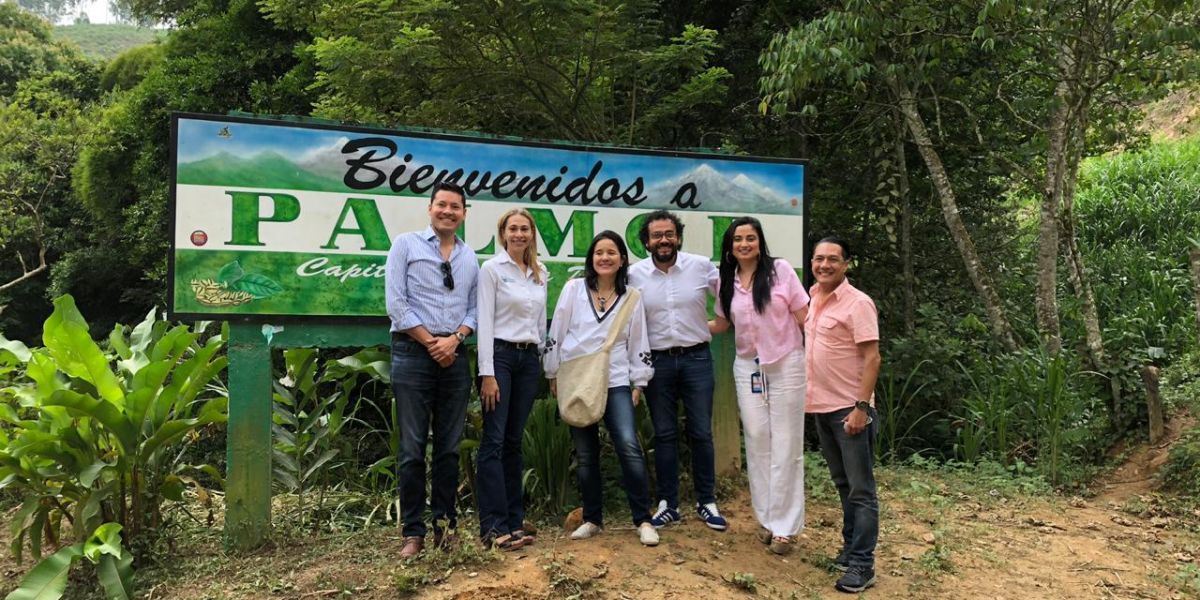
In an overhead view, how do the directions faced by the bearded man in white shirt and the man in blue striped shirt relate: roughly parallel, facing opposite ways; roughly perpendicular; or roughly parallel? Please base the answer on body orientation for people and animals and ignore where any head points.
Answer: roughly parallel

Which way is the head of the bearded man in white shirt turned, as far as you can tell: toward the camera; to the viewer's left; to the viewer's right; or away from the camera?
toward the camera

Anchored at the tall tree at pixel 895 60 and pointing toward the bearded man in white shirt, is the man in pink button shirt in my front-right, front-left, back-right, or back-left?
front-left

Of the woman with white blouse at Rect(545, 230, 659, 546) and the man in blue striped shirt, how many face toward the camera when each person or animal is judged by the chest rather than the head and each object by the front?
2

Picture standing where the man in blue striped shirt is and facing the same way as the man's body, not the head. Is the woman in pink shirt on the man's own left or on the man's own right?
on the man's own left

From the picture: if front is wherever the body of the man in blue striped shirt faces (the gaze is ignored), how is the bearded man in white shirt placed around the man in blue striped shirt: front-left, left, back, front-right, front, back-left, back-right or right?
left

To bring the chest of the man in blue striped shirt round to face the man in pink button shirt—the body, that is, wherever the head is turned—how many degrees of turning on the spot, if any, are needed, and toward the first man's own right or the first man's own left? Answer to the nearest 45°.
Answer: approximately 90° to the first man's own left

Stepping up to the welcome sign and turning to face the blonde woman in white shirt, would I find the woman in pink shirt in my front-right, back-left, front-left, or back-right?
front-left

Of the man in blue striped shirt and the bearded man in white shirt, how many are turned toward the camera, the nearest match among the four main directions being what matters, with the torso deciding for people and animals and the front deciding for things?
2

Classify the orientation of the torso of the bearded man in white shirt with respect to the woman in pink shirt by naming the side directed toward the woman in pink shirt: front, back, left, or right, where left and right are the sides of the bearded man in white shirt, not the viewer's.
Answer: left

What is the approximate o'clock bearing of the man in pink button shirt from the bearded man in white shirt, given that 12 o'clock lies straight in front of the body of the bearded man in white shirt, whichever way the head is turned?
The man in pink button shirt is roughly at 10 o'clock from the bearded man in white shirt.

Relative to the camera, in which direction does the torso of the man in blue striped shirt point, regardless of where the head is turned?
toward the camera

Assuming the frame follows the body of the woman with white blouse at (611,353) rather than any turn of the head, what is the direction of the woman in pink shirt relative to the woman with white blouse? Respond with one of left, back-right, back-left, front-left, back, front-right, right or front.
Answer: left

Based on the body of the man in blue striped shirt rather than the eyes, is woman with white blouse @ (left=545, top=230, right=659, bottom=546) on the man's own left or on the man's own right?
on the man's own left

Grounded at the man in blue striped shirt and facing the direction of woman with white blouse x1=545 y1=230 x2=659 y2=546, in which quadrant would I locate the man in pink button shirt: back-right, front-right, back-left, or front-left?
front-right

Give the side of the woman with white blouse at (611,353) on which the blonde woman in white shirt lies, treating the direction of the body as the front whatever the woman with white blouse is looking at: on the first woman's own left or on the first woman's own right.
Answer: on the first woman's own right

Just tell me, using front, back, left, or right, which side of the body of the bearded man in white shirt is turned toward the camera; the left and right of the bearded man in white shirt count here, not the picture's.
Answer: front

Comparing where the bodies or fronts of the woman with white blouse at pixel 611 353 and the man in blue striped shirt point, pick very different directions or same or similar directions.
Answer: same or similar directions

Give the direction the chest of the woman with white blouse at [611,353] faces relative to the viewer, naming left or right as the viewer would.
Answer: facing the viewer

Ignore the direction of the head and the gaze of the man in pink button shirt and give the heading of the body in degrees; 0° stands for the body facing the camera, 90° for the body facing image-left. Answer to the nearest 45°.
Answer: approximately 45°

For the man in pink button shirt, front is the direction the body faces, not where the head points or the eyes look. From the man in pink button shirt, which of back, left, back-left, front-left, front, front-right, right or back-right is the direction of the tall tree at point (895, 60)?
back-right
